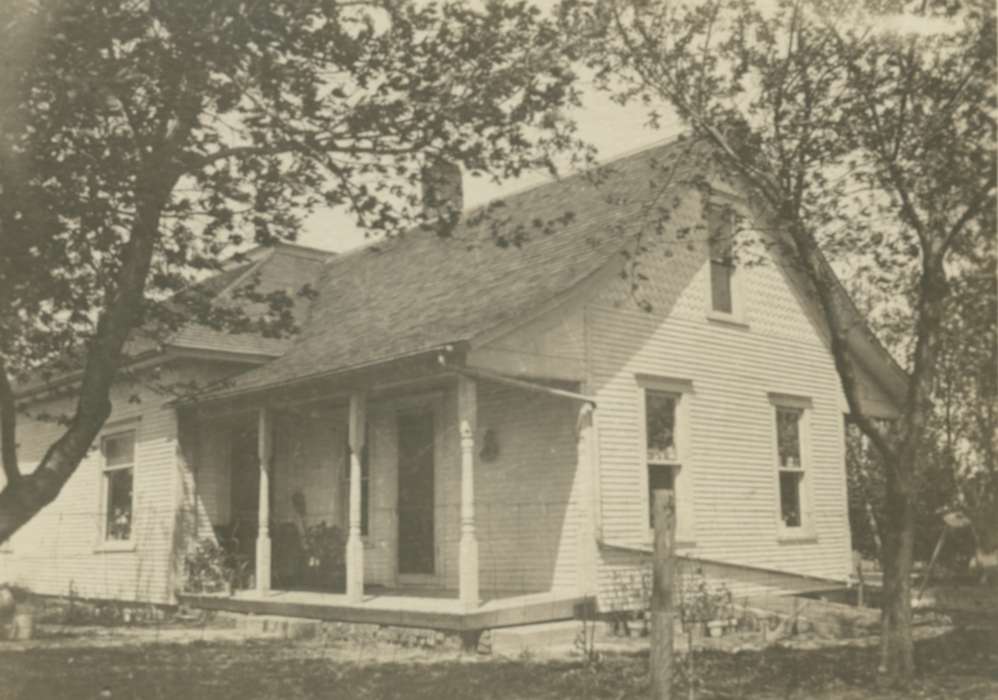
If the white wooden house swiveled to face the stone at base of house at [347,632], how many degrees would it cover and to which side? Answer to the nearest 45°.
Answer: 0° — it already faces it

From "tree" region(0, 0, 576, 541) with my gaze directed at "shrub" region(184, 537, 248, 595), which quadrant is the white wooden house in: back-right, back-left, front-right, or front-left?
front-right

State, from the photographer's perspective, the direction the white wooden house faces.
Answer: facing the viewer and to the left of the viewer

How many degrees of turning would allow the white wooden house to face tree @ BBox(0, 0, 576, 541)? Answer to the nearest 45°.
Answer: approximately 45° to its left

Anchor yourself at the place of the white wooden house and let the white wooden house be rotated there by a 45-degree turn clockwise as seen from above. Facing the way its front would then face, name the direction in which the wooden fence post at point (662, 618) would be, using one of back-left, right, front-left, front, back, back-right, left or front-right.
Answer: left

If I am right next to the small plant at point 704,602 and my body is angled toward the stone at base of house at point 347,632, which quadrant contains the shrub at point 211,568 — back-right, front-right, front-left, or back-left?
front-right
